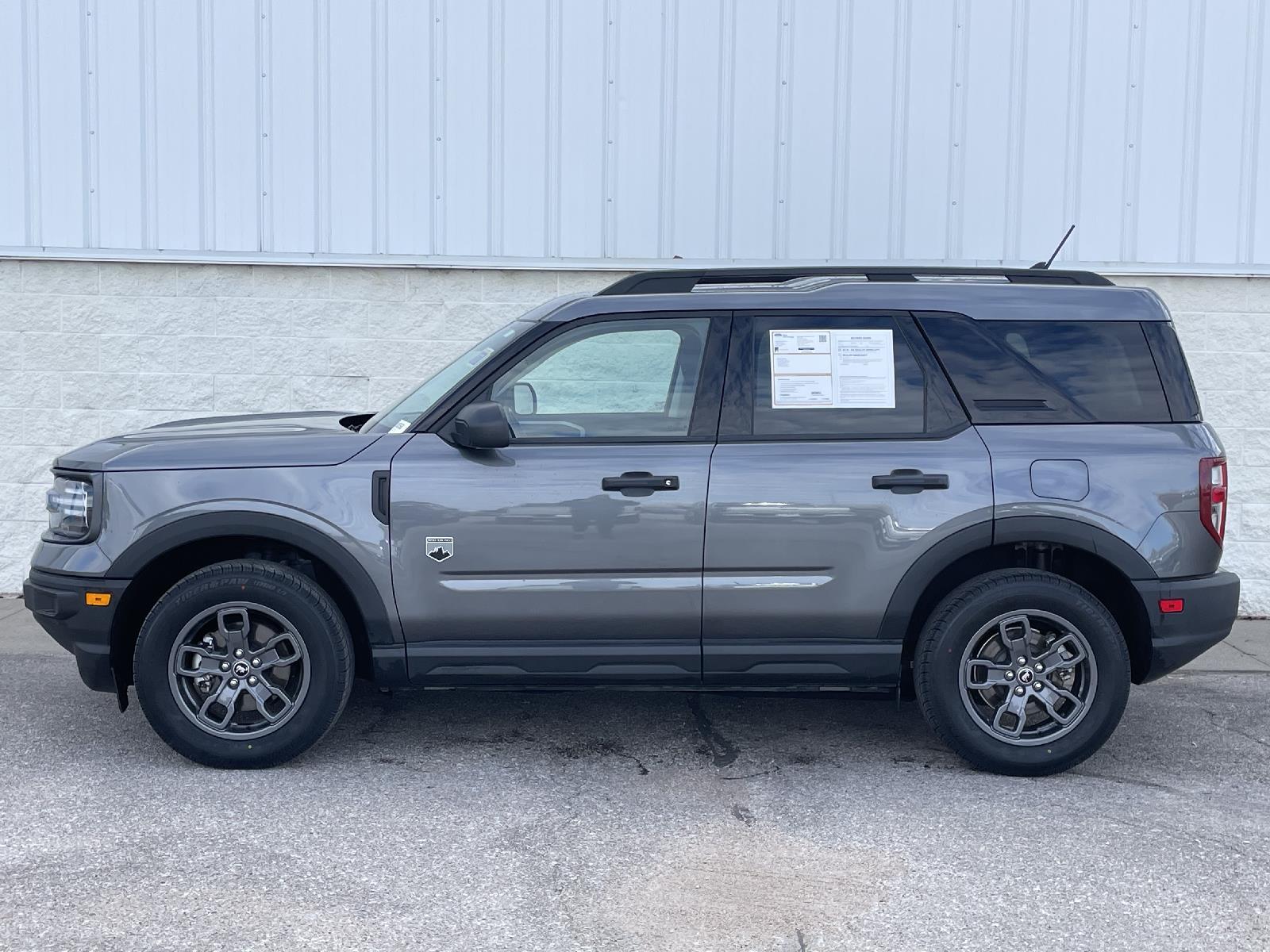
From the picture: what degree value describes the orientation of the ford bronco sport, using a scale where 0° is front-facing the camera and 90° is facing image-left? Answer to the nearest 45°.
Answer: approximately 90°
